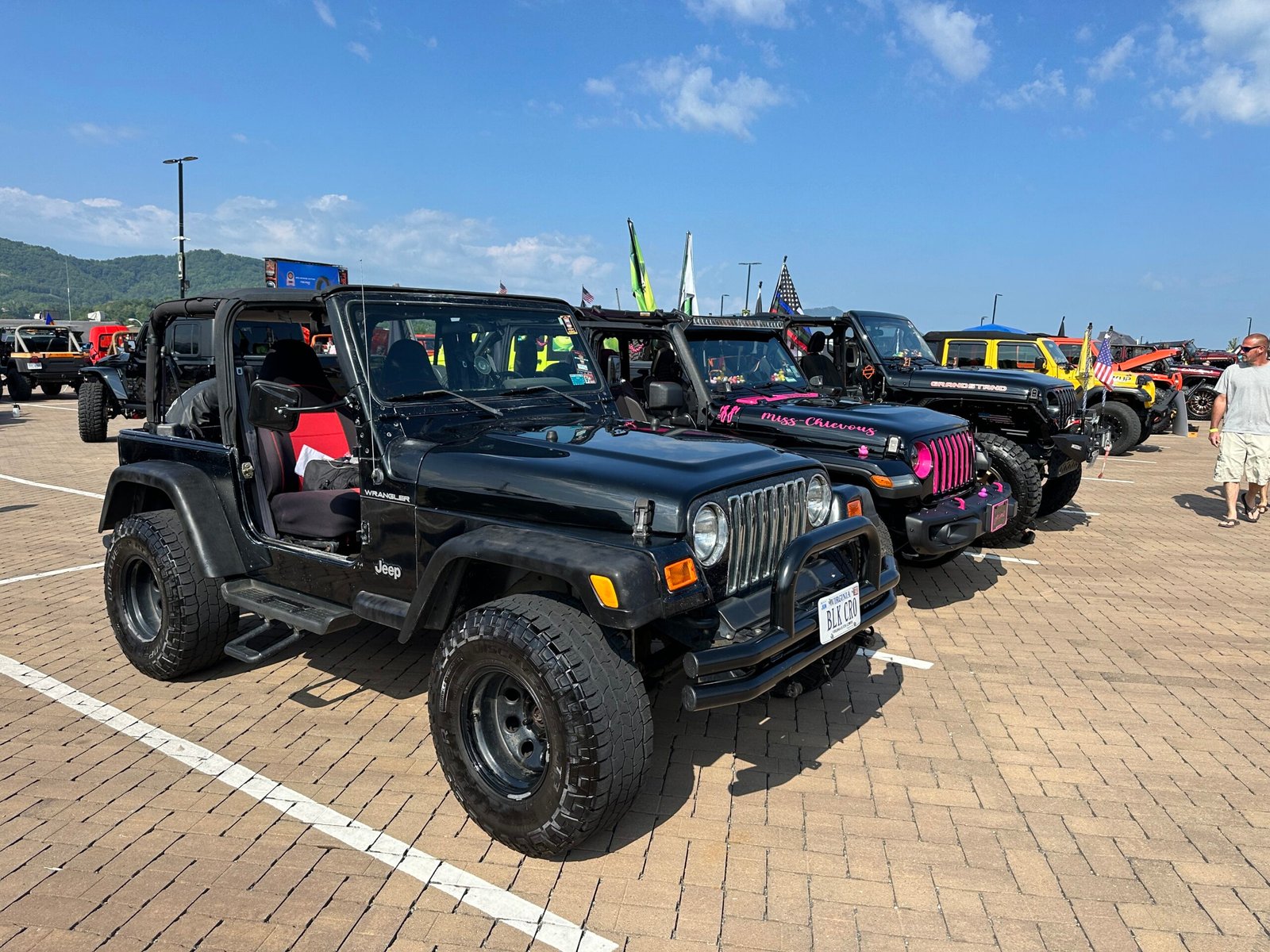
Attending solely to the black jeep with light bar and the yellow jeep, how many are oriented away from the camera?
0

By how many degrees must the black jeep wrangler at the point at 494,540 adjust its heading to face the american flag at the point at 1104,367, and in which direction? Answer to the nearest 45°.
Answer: approximately 90° to its left

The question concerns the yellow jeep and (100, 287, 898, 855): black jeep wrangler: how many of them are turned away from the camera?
0

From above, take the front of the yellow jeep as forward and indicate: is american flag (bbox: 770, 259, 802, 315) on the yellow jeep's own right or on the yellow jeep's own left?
on the yellow jeep's own right

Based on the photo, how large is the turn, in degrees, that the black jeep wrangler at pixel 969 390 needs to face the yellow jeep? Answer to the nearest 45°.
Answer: approximately 135° to its left

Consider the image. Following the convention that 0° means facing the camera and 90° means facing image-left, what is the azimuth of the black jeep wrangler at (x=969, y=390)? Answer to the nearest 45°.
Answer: approximately 315°

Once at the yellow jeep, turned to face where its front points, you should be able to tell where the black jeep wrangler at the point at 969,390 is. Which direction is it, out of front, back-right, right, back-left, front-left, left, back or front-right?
front-right

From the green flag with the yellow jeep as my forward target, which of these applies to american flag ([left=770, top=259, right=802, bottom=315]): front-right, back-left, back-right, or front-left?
front-left

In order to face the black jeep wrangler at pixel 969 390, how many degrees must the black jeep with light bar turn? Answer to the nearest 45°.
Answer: approximately 90° to its left

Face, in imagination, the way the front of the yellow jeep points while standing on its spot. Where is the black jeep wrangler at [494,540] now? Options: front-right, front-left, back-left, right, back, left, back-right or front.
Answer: front-right

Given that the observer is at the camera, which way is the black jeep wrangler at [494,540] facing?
facing the viewer and to the right of the viewer

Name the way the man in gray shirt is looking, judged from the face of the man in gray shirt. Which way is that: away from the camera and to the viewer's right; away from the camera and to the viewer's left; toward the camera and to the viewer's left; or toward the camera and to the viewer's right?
toward the camera and to the viewer's left
